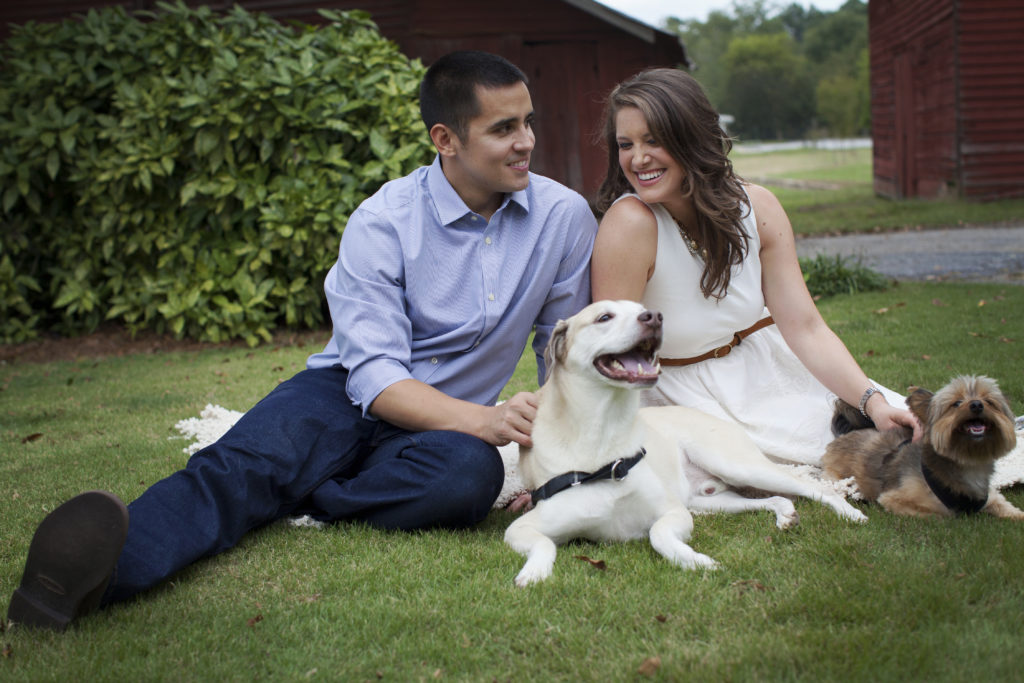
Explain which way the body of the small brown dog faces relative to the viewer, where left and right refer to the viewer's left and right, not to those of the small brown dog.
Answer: facing the viewer and to the right of the viewer

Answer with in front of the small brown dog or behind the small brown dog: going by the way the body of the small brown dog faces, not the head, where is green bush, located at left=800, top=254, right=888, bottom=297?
behind

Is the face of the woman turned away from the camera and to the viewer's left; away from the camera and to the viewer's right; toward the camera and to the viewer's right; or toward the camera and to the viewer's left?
toward the camera and to the viewer's left

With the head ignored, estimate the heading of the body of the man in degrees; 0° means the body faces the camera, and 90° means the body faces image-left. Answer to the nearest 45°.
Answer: approximately 0°

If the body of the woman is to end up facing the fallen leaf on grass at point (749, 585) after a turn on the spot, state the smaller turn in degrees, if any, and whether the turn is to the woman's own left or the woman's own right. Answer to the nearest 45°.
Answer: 0° — they already face it

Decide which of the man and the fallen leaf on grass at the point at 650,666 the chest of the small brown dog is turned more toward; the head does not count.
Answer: the fallen leaf on grass

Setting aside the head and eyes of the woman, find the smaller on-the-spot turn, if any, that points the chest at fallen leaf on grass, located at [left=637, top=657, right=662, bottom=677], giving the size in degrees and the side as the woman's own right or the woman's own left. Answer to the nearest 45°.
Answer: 0° — they already face it

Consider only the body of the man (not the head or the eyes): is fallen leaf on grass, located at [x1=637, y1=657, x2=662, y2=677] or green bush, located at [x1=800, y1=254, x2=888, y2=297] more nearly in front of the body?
the fallen leaf on grass

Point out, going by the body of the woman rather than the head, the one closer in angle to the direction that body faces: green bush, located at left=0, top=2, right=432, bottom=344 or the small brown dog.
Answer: the small brown dog

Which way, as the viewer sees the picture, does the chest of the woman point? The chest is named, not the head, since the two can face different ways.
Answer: toward the camera

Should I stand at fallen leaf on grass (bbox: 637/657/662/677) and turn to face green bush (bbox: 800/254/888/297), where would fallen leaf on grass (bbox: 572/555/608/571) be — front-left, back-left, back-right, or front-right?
front-left

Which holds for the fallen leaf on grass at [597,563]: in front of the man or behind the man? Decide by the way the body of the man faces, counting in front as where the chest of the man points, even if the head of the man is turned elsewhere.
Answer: in front

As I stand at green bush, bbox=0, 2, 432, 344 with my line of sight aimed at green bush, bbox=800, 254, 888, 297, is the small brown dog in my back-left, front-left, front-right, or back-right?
front-right

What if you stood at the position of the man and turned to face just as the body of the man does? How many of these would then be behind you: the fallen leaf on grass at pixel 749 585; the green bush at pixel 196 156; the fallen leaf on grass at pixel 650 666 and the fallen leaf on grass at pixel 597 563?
1
